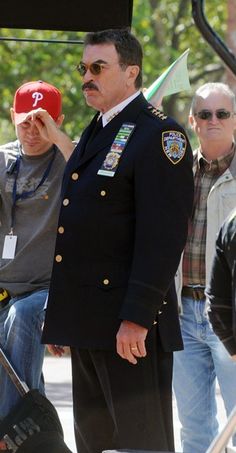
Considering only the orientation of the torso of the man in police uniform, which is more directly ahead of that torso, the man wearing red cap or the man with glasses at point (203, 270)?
the man wearing red cap

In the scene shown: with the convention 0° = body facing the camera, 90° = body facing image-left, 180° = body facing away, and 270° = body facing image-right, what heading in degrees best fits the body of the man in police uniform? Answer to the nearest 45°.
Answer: approximately 45°

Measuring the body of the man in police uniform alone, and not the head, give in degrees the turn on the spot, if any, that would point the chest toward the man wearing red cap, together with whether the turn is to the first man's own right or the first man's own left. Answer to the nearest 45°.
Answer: approximately 90° to the first man's own right

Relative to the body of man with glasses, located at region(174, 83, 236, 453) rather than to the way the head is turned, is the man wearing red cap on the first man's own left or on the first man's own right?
on the first man's own right

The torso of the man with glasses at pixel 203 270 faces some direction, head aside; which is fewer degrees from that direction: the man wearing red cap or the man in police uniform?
the man in police uniform

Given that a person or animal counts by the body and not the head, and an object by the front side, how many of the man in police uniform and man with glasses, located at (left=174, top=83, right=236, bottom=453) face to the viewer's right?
0

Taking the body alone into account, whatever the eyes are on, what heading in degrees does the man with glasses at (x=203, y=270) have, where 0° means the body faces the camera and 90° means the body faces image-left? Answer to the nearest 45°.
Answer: approximately 0°

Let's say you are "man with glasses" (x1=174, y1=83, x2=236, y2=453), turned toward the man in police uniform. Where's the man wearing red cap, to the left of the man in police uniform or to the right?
right
